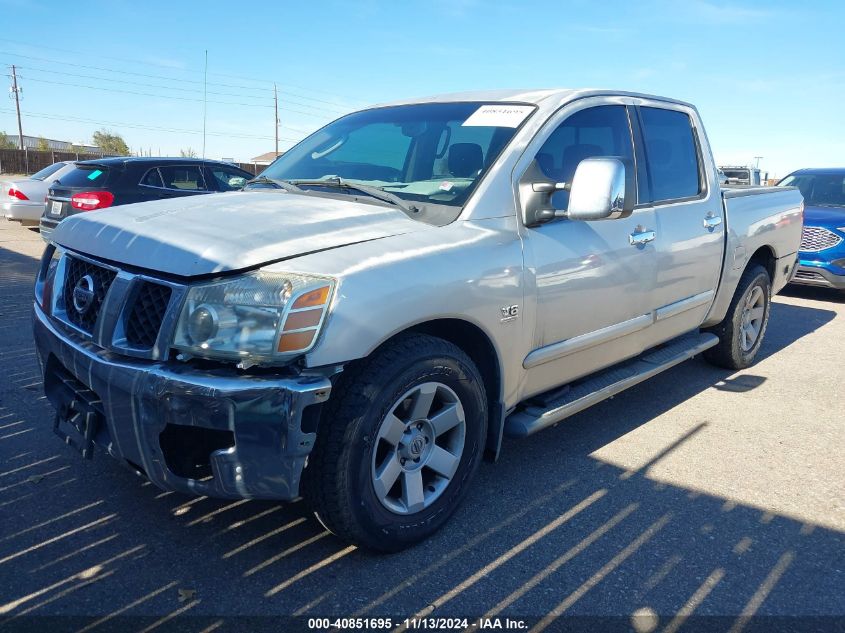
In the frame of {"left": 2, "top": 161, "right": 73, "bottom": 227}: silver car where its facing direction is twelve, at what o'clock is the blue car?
The blue car is roughly at 3 o'clock from the silver car.

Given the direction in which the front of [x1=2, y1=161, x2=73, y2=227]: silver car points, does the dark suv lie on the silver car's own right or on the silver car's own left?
on the silver car's own right

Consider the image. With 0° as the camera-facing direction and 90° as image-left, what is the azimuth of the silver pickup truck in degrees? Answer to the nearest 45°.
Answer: approximately 45°

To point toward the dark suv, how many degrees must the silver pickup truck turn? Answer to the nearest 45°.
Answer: approximately 90° to its right

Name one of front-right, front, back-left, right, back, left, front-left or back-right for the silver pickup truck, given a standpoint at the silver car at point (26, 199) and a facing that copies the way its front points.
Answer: back-right

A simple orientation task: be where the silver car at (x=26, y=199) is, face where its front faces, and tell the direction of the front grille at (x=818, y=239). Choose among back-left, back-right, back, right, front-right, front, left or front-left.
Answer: right

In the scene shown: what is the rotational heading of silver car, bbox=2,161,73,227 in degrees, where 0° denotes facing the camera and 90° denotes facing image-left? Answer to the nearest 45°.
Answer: approximately 225°

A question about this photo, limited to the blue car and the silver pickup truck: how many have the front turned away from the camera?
0

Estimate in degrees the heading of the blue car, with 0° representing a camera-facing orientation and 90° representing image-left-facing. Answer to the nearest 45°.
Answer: approximately 45°

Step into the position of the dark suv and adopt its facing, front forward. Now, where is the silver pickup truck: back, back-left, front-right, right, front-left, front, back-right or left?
back-right

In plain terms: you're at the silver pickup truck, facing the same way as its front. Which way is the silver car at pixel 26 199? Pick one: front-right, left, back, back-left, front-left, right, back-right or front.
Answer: right

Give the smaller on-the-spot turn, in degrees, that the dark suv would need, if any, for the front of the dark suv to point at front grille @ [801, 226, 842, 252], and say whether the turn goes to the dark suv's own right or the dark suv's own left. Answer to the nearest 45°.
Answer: approximately 90° to the dark suv's own right

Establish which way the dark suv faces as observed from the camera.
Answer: facing away from the viewer and to the right of the viewer

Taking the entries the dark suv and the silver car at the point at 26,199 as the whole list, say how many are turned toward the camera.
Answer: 0

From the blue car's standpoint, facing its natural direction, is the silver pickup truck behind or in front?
in front

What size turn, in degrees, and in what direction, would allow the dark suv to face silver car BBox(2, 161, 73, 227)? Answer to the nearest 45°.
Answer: approximately 90° to its left

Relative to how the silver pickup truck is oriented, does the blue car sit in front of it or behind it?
behind

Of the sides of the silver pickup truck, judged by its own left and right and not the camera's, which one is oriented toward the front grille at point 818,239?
back
